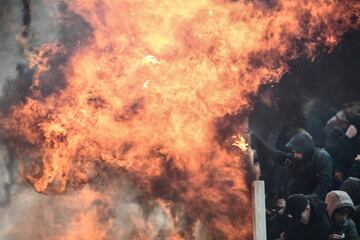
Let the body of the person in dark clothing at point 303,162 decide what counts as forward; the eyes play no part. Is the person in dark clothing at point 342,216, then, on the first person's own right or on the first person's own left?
on the first person's own left

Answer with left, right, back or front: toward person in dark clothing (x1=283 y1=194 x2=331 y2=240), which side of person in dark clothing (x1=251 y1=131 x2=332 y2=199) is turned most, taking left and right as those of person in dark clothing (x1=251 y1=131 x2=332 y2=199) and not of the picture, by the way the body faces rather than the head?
left

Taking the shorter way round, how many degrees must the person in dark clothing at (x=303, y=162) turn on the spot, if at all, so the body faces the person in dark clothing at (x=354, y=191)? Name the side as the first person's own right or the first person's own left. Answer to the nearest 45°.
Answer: approximately 135° to the first person's own left

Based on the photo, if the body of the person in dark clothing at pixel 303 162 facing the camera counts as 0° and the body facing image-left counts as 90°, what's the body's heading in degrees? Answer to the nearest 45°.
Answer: approximately 45°
